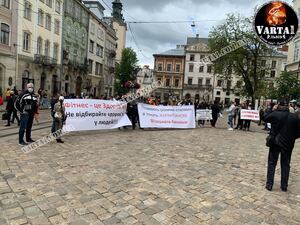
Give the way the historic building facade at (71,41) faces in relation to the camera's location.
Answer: facing the viewer and to the right of the viewer

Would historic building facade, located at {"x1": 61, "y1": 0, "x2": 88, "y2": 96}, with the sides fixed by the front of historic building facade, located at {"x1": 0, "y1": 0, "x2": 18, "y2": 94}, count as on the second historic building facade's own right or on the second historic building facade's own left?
on the second historic building facade's own left

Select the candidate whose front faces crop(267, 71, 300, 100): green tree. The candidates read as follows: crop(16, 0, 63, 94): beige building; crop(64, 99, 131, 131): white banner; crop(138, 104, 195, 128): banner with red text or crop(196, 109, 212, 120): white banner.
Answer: the beige building

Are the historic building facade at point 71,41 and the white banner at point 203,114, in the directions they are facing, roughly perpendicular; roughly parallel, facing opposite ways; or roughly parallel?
roughly perpendicular

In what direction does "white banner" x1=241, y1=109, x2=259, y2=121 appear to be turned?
toward the camera

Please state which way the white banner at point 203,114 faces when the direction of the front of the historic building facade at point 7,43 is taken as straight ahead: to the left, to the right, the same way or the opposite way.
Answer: to the right

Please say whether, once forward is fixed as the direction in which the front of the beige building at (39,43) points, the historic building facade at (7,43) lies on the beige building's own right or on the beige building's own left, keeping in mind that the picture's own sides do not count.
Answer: on the beige building's own right

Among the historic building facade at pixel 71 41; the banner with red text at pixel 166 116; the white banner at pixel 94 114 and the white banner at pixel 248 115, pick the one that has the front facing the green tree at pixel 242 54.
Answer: the historic building facade

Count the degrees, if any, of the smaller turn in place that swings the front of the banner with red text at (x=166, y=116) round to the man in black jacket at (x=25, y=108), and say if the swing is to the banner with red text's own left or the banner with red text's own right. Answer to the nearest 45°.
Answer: approximately 45° to the banner with red text's own right

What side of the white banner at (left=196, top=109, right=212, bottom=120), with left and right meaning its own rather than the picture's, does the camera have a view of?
front
